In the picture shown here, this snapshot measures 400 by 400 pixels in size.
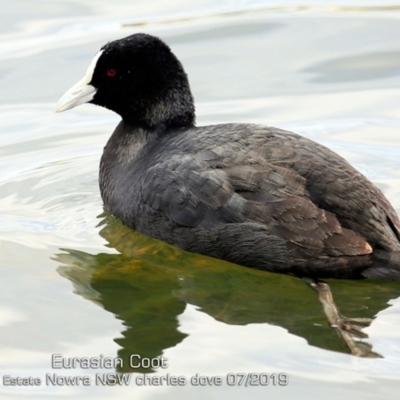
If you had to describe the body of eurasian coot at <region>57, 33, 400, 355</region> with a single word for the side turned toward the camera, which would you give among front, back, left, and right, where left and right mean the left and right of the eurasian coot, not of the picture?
left
